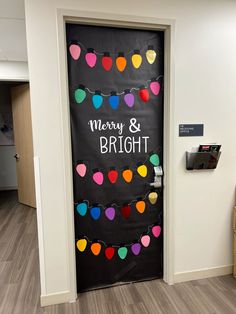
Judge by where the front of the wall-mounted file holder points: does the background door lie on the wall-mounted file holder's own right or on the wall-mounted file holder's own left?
on the wall-mounted file holder's own right

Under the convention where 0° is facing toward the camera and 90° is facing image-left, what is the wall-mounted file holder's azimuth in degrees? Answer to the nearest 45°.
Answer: approximately 0°

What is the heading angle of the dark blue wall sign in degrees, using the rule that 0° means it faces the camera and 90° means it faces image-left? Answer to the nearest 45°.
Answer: approximately 0°

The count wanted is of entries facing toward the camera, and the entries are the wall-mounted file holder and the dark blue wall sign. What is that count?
2
